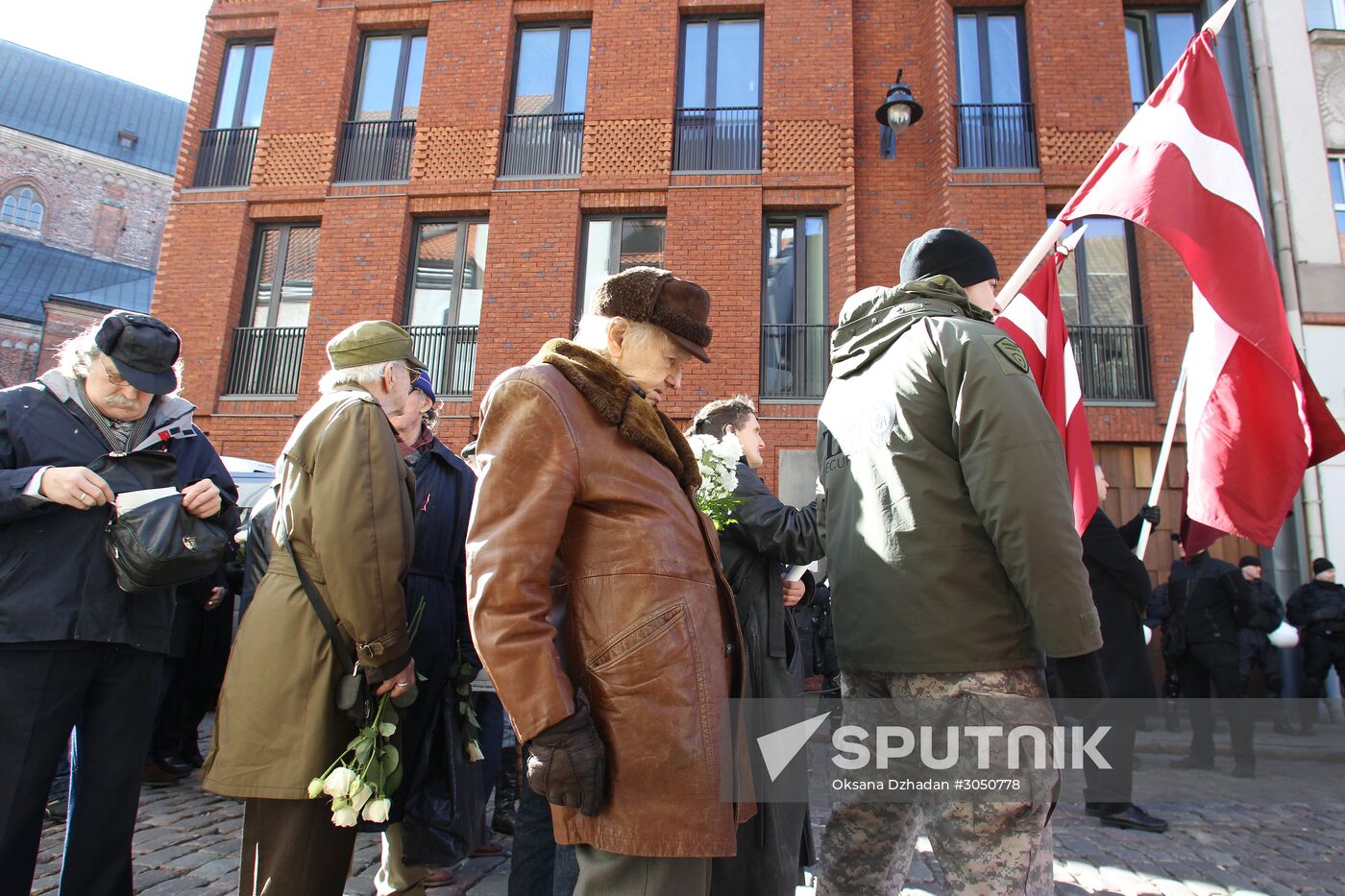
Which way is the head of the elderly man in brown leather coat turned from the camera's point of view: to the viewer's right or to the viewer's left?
to the viewer's right

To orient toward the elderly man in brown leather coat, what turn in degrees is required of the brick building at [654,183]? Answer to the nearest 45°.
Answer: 0° — it already faces them

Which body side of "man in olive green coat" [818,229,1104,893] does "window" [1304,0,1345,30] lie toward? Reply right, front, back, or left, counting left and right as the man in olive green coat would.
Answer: front

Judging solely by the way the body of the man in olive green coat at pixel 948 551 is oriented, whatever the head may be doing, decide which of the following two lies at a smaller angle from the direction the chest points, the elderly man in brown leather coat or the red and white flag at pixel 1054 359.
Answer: the red and white flag

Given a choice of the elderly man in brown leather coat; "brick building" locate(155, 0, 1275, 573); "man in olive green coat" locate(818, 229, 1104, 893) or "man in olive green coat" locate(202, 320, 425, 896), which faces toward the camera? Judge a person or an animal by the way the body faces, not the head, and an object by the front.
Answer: the brick building

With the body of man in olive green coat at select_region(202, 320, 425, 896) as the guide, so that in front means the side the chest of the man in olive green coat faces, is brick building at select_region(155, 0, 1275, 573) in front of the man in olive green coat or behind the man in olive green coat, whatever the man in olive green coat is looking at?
in front

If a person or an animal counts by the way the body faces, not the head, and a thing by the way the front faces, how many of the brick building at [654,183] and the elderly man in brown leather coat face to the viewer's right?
1

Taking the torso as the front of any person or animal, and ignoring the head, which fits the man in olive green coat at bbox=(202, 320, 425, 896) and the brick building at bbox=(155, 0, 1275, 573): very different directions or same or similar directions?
very different directions

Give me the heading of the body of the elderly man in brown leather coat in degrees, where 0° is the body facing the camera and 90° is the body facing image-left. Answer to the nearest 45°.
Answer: approximately 270°

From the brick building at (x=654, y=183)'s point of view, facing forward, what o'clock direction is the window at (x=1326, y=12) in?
The window is roughly at 9 o'clock from the brick building.

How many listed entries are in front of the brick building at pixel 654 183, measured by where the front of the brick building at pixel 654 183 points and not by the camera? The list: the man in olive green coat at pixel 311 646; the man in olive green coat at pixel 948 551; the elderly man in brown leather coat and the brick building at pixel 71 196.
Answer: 3

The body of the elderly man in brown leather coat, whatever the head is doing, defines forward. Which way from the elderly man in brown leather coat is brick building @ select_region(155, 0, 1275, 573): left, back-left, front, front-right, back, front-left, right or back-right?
left
